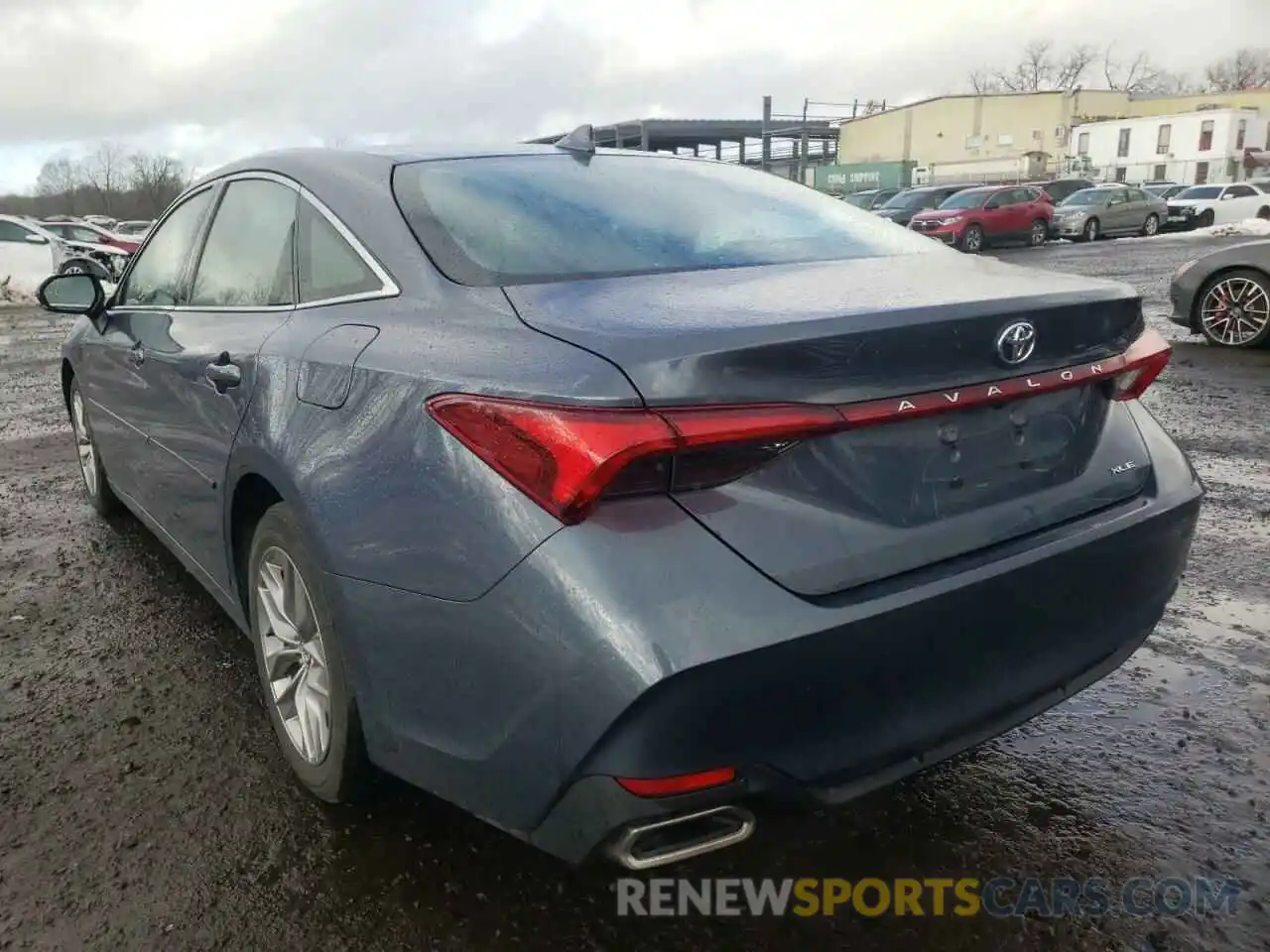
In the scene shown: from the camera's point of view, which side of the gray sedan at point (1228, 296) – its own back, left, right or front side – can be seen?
left

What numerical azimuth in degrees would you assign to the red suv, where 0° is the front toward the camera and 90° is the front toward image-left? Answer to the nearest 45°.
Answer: approximately 45°

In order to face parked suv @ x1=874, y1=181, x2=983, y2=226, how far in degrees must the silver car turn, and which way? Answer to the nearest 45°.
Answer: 0° — it already faces it

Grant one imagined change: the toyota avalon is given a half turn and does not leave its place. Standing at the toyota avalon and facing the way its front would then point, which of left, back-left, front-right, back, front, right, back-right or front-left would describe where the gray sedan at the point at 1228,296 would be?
left

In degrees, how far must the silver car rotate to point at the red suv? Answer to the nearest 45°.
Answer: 0° — it already faces it

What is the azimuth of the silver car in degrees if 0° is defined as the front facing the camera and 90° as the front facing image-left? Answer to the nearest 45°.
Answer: approximately 45°

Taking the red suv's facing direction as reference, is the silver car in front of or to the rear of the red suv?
to the rear

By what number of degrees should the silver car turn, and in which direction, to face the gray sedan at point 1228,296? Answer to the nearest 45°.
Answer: approximately 45° to its left

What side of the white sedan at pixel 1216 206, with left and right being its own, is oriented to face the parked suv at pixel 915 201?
front

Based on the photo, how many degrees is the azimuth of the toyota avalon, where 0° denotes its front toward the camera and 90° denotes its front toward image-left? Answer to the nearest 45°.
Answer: approximately 135°

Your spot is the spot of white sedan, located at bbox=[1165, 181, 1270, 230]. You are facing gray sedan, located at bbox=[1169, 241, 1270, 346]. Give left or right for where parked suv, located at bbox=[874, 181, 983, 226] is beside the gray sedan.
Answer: right

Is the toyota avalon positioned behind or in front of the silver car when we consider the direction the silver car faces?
in front

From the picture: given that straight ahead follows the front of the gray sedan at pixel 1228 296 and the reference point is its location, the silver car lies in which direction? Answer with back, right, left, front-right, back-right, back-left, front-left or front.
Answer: right

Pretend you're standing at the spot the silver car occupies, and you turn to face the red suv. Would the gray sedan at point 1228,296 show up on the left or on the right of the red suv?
left

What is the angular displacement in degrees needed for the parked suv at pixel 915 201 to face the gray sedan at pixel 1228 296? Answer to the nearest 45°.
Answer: approximately 45° to its left

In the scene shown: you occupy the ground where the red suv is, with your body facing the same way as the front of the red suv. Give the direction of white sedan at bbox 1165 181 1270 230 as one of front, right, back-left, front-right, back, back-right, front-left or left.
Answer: back
